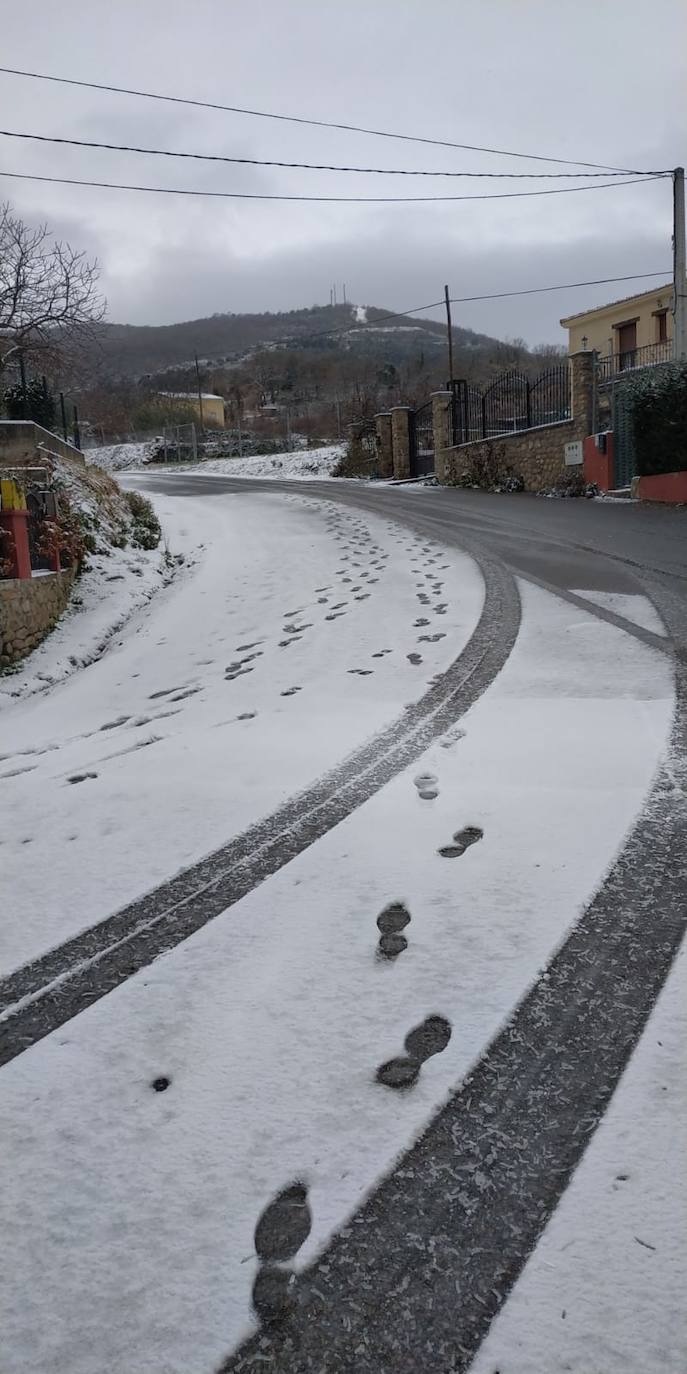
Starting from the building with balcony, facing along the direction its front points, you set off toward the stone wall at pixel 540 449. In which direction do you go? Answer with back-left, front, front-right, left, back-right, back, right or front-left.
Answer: front-left

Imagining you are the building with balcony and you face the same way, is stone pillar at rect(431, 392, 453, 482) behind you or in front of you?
in front

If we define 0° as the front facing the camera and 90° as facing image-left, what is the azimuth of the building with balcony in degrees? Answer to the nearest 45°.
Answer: approximately 45°

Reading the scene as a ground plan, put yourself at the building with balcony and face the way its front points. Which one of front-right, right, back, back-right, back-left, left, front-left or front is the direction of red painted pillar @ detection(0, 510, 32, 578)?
front-left

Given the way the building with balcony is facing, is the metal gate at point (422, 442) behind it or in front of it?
in front
